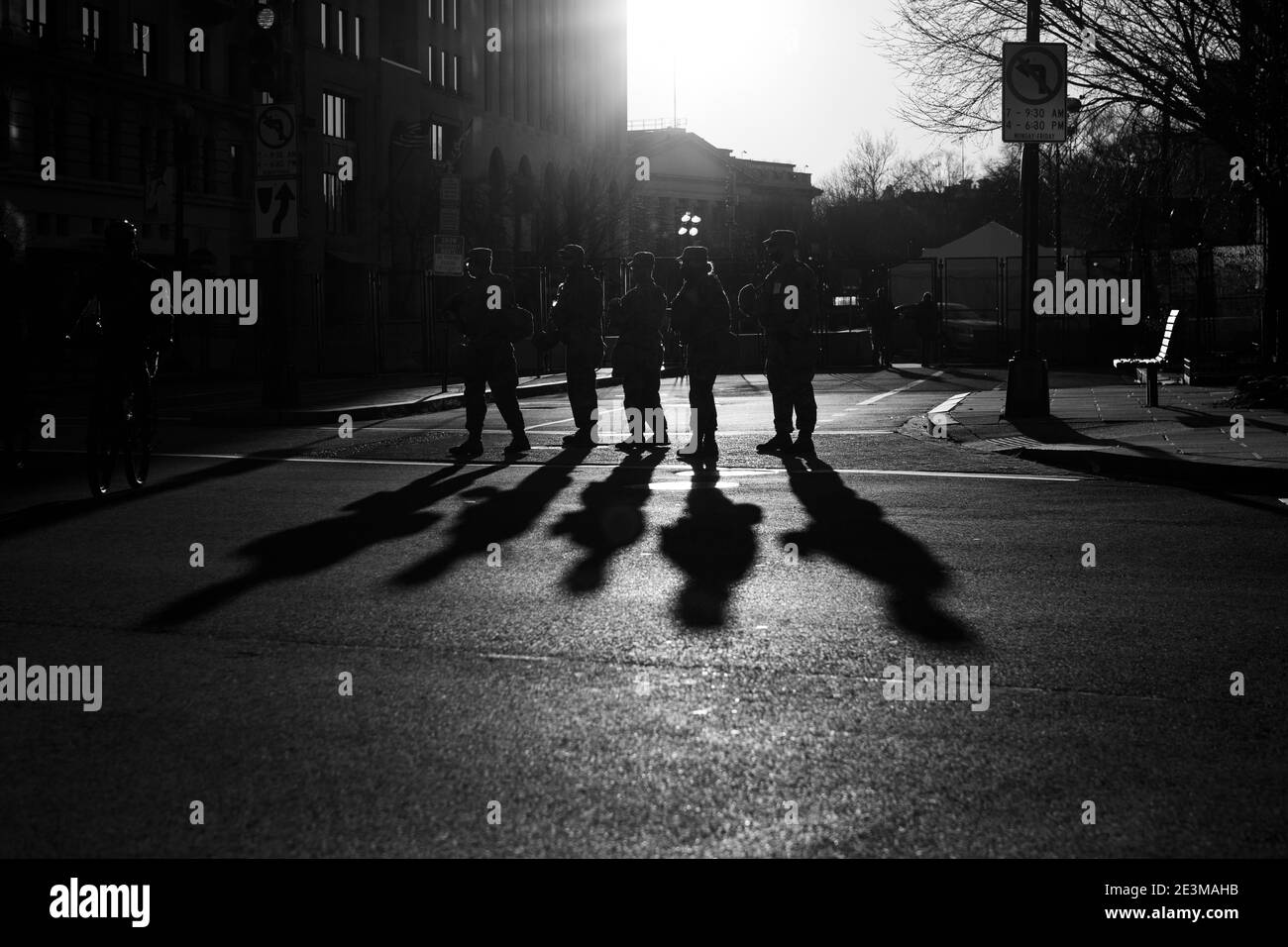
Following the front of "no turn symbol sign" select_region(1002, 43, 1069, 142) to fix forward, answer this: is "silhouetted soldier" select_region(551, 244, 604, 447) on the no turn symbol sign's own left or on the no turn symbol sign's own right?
on the no turn symbol sign's own right

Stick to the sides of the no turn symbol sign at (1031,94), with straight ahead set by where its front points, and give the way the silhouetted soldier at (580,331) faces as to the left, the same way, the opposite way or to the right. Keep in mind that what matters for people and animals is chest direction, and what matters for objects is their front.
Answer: to the right

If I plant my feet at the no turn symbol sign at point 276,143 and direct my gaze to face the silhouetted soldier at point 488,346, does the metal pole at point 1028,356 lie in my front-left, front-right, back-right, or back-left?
front-left

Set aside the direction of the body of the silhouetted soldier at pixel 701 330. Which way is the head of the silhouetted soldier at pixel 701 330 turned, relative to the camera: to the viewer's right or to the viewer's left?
to the viewer's left

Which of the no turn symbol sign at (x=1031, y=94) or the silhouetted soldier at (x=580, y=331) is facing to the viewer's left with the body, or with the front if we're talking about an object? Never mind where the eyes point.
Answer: the silhouetted soldier

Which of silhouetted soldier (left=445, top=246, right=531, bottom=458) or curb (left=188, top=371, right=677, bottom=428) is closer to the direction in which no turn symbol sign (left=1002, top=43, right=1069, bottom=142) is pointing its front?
the silhouetted soldier

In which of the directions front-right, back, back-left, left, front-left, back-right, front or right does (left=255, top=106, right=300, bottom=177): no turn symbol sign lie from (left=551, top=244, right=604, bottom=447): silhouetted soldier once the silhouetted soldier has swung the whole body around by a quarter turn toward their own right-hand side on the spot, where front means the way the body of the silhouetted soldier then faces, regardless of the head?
front-left

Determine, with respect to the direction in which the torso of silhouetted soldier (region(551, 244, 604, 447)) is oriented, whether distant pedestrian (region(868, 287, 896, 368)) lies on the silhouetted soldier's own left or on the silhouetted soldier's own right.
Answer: on the silhouetted soldier's own right

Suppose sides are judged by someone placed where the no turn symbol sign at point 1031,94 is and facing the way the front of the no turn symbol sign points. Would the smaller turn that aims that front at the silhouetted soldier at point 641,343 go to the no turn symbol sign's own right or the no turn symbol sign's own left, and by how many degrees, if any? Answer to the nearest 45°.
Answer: approximately 90° to the no turn symbol sign's own right

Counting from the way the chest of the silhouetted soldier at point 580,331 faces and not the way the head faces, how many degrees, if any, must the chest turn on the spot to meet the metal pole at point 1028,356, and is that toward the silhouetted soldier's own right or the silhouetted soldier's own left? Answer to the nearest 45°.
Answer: approximately 180°

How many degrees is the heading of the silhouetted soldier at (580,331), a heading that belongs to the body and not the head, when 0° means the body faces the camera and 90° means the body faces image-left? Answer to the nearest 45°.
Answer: approximately 90°

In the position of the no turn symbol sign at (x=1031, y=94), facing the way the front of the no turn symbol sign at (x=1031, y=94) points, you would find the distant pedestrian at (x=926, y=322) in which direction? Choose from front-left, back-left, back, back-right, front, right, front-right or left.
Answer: back

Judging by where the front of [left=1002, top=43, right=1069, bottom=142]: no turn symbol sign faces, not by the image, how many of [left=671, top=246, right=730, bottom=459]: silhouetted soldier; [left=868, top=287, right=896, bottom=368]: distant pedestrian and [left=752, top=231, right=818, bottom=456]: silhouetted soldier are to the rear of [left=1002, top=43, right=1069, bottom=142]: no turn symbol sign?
1

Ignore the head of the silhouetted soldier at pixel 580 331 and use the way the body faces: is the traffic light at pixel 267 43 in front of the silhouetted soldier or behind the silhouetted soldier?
in front

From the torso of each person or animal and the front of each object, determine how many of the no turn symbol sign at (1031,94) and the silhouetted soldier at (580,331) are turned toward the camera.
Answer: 1

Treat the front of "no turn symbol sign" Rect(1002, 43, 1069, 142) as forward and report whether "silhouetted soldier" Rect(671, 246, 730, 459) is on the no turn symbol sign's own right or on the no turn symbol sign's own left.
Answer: on the no turn symbol sign's own right

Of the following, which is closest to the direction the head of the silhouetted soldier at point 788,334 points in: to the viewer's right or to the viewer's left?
to the viewer's left

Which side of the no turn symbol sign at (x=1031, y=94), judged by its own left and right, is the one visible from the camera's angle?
front
